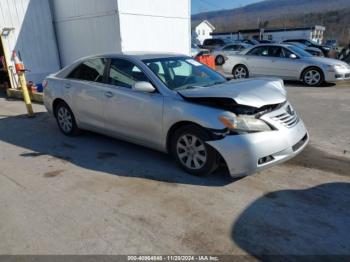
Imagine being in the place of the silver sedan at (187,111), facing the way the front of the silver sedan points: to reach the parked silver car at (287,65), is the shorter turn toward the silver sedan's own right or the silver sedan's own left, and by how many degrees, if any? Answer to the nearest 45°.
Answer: approximately 90° to the silver sedan's own left

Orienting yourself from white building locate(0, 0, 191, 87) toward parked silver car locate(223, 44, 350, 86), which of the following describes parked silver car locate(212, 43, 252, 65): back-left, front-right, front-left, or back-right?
front-left

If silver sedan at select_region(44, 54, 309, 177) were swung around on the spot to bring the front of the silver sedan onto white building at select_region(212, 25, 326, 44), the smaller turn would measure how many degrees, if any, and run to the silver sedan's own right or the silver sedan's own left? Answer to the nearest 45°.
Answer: approximately 135° to the silver sedan's own left

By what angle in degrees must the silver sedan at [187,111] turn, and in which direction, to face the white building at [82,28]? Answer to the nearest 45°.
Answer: approximately 180°

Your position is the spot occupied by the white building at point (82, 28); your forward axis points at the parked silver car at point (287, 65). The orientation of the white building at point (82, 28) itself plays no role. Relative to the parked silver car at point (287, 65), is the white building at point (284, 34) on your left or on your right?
left

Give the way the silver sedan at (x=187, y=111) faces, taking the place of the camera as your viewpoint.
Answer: facing the viewer and to the right of the viewer

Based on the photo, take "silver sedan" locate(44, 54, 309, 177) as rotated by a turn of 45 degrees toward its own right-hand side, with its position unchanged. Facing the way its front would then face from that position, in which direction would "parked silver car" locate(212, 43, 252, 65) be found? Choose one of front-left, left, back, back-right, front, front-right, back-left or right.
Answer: back

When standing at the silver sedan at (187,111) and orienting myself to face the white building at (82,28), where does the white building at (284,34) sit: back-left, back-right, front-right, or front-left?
front-right
